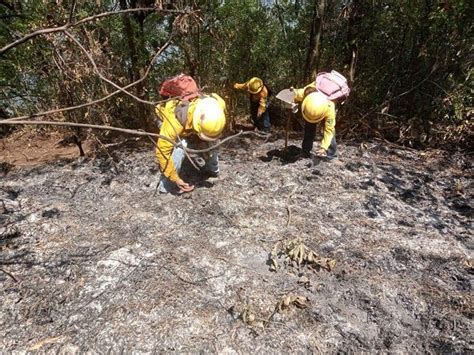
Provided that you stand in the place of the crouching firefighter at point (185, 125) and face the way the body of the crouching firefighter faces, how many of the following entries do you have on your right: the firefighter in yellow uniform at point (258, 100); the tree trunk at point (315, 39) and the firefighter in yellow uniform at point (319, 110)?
0

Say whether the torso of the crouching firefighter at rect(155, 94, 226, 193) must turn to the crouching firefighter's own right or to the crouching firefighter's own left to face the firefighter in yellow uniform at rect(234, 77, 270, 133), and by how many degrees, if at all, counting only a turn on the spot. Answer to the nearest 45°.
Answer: approximately 90° to the crouching firefighter's own left

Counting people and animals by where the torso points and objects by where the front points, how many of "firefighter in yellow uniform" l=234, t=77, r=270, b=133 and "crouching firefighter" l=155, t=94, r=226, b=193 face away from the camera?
0

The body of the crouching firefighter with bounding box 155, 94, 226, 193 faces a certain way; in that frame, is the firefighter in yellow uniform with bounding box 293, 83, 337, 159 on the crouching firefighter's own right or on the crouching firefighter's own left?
on the crouching firefighter's own left

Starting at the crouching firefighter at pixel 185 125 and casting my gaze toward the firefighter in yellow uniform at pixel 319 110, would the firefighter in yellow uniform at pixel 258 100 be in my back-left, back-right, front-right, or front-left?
front-left

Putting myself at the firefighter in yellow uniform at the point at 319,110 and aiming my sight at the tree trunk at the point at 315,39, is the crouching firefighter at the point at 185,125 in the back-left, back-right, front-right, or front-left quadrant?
back-left

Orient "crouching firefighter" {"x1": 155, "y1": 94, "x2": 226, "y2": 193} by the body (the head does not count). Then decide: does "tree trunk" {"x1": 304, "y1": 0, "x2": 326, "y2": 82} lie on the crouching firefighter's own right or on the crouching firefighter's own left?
on the crouching firefighter's own left

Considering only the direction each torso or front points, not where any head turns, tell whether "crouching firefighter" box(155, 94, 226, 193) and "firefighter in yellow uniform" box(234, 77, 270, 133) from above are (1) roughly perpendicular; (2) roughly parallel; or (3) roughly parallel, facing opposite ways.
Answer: roughly perpendicular

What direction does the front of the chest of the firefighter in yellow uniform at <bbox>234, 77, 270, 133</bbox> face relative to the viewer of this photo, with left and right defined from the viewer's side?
facing the viewer and to the left of the viewer

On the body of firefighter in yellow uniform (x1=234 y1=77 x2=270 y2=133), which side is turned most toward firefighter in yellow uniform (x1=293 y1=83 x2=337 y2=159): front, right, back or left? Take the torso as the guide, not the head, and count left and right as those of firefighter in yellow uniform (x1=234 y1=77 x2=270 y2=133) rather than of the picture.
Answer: left

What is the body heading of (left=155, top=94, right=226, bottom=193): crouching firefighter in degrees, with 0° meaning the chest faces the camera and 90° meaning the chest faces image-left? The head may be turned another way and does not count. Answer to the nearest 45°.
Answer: approximately 315°
